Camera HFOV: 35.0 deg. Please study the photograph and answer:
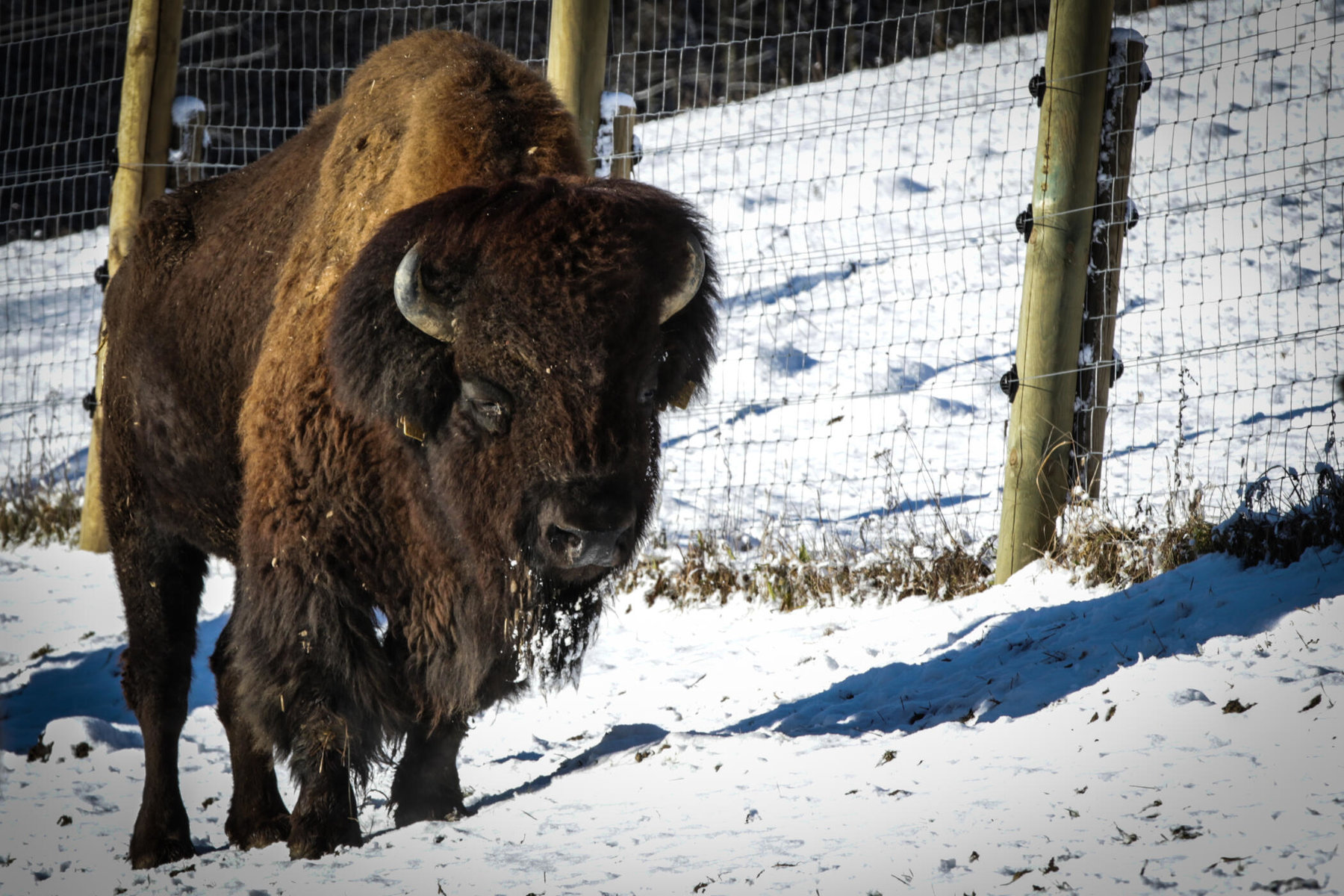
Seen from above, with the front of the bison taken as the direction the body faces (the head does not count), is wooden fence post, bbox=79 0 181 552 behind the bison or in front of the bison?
behind

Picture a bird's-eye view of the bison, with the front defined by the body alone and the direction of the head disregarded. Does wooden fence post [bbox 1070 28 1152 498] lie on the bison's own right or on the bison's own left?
on the bison's own left

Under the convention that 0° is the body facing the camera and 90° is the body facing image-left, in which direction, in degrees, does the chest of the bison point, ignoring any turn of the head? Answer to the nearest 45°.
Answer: approximately 315°

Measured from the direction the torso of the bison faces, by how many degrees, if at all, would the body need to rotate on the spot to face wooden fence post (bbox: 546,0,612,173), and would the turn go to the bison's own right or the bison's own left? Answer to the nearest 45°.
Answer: approximately 135° to the bison's own left
